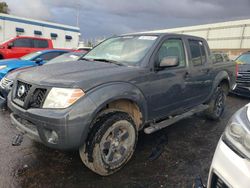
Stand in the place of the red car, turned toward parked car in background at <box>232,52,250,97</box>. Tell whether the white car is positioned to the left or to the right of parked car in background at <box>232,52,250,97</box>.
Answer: right

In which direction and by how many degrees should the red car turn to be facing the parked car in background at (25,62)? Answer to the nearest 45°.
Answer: approximately 90° to its left

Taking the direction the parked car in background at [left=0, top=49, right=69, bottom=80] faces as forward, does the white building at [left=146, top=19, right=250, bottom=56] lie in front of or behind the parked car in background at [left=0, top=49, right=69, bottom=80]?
behind

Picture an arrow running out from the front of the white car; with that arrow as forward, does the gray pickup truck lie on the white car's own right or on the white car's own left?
on the white car's own right

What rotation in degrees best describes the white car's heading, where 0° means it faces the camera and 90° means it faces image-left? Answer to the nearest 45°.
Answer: approximately 45°

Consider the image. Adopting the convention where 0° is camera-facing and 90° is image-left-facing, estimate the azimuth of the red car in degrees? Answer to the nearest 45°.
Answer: approximately 90°

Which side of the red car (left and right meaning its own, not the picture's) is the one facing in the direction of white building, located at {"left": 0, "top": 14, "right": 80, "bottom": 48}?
right

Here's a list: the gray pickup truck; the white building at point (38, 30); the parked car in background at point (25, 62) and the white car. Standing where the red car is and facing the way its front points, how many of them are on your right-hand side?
1

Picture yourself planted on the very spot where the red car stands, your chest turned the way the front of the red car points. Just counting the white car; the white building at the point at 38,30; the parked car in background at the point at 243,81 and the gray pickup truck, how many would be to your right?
1

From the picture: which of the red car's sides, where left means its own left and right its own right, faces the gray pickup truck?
left

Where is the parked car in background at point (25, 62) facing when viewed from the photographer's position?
facing the viewer and to the left of the viewer

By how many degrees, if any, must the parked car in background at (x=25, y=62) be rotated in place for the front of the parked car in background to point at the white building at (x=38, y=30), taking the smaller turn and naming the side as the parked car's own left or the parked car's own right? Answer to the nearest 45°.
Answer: approximately 135° to the parked car's own right

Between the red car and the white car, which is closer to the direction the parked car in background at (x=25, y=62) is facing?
the white car

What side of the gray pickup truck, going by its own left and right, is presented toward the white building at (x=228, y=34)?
back
